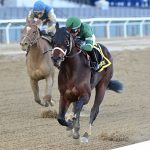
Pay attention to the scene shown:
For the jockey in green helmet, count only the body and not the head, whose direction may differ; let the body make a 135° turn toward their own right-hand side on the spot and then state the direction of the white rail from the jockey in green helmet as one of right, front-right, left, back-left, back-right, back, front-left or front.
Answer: front

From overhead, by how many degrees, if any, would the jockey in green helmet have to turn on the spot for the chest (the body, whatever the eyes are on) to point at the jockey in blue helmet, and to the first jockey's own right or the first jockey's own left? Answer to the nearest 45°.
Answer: approximately 135° to the first jockey's own right

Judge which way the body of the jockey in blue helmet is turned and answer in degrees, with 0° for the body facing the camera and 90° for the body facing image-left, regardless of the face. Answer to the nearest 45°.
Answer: approximately 45°

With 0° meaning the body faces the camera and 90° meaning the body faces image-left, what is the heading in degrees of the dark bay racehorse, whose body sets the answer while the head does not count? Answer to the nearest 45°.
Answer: approximately 45°

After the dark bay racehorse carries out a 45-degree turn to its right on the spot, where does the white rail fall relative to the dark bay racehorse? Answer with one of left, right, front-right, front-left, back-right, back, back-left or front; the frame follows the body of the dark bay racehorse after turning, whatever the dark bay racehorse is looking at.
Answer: right

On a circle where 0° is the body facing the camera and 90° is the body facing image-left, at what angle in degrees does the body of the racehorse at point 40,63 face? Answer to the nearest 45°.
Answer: approximately 45°

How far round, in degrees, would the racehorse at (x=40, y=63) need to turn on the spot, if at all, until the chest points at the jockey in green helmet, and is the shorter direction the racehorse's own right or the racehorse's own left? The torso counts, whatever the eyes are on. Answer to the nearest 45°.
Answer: approximately 45° to the racehorse's own left

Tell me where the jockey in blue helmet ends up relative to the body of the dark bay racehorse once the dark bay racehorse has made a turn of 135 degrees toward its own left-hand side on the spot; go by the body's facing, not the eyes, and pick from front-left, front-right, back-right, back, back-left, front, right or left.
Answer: left

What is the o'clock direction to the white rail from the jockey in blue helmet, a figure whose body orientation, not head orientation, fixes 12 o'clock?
The white rail is roughly at 5 o'clock from the jockey in blue helmet.
